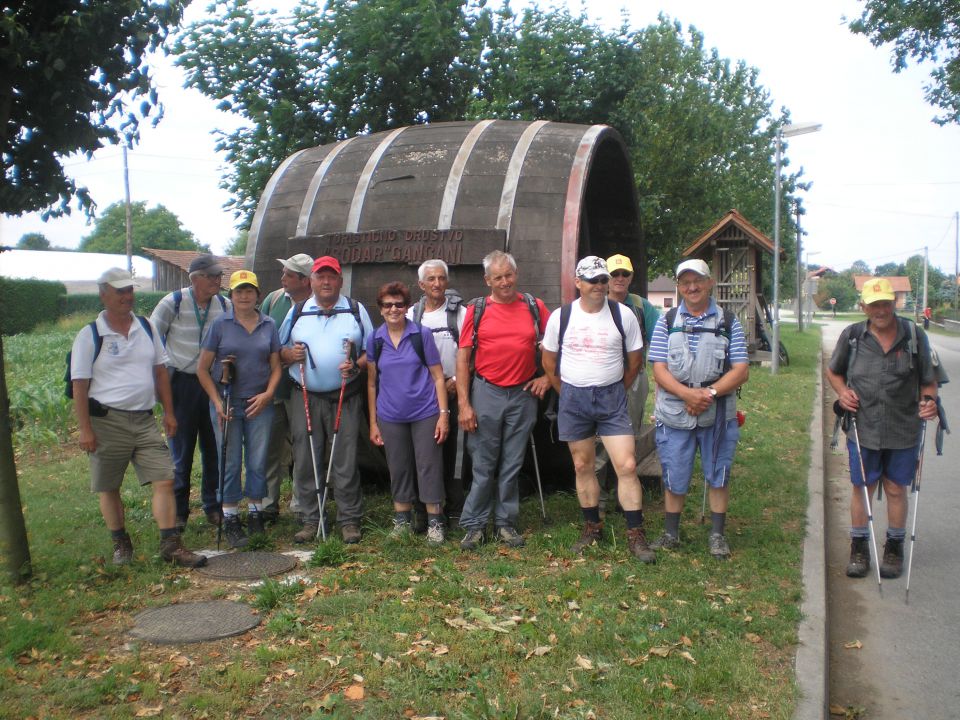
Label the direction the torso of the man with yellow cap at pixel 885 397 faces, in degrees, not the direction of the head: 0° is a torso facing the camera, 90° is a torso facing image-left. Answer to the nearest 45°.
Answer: approximately 0°

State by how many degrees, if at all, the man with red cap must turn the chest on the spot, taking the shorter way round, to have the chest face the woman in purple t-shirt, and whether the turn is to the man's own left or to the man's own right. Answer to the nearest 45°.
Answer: approximately 45° to the man's own left

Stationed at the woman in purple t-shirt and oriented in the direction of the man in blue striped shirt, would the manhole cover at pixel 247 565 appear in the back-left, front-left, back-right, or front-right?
back-right

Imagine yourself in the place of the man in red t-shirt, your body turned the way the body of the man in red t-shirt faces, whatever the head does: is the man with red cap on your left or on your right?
on your right

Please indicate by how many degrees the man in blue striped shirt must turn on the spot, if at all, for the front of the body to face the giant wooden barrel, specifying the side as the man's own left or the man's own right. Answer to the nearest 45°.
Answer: approximately 90° to the man's own right

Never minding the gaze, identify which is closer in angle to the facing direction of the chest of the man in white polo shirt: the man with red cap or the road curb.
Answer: the road curb

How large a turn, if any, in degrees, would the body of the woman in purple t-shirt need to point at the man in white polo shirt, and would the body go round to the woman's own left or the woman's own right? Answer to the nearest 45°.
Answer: approximately 90° to the woman's own right
